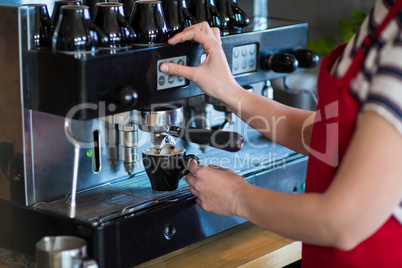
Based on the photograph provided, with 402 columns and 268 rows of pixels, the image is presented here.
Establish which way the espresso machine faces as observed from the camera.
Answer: facing the viewer and to the right of the viewer
